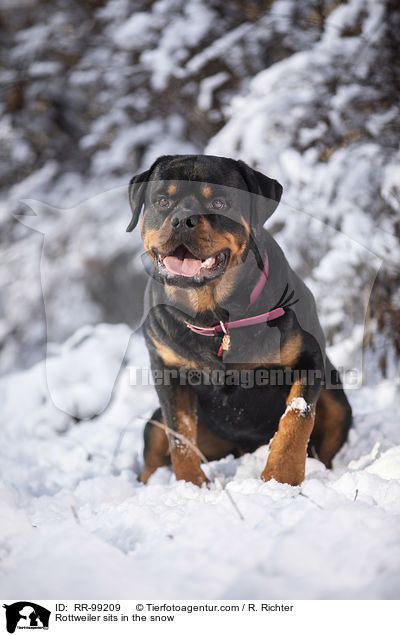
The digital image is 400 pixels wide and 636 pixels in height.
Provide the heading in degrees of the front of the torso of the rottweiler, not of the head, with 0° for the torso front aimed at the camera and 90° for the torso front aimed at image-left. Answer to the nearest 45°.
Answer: approximately 0°
